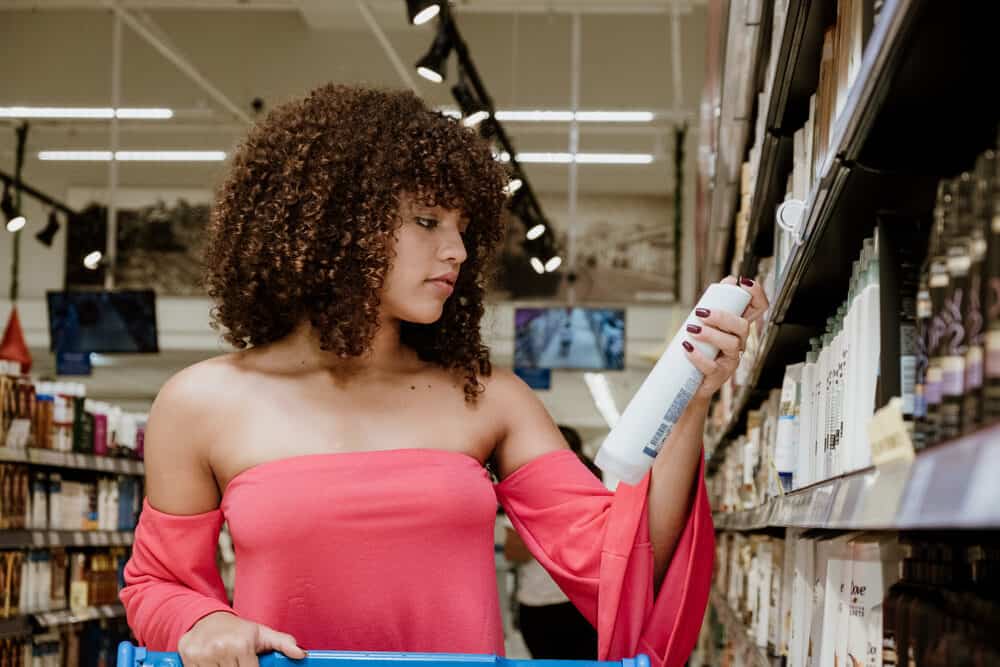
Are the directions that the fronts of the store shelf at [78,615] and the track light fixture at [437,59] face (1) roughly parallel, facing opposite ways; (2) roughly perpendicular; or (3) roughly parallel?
roughly perpendicular

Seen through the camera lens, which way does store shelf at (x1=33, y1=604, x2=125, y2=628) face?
facing the viewer and to the right of the viewer

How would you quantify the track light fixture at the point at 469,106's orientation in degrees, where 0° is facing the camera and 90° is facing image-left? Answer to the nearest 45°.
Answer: approximately 315°

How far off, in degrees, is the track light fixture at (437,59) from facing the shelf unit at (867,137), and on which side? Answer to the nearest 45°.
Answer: approximately 45° to its left

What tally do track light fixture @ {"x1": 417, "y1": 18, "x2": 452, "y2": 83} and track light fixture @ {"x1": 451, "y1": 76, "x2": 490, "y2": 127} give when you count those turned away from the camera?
0

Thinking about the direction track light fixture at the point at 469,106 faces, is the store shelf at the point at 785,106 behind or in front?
in front

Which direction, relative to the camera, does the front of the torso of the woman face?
toward the camera

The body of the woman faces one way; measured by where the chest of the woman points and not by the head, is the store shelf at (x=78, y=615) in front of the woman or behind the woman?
behind

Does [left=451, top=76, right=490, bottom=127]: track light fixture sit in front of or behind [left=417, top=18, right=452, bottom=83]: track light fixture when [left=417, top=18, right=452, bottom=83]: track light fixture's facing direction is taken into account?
behind
